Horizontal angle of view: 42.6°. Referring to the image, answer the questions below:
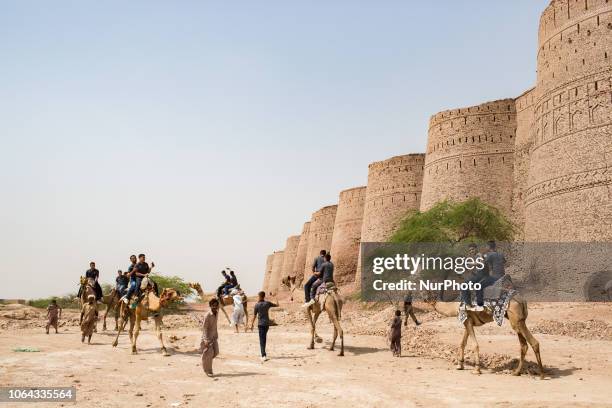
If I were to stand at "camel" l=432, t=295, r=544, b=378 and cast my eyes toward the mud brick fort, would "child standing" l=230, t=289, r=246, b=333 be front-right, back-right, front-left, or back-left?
front-left

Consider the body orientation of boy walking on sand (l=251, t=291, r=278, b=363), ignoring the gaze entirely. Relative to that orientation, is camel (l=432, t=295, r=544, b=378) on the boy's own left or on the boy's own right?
on the boy's own right

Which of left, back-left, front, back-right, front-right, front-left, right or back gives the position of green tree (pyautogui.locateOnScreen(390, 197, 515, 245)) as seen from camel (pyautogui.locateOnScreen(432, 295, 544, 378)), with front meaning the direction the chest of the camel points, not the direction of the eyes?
right

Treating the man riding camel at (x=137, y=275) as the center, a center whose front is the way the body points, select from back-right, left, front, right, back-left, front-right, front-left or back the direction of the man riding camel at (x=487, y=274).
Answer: front

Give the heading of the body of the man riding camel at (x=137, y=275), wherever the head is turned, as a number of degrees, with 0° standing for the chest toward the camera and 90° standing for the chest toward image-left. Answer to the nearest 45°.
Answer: approximately 315°

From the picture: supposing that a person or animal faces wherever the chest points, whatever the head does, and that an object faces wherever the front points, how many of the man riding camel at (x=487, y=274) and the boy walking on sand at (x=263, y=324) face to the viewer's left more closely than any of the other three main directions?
1

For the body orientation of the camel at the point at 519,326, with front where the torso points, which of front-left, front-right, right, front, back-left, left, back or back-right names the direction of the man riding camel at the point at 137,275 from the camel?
front

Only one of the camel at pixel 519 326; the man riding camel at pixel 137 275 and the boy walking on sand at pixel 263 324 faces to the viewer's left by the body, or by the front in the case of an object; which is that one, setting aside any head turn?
the camel

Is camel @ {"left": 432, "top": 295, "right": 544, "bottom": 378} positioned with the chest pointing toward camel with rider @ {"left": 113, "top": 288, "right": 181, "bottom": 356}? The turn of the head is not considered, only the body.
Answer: yes

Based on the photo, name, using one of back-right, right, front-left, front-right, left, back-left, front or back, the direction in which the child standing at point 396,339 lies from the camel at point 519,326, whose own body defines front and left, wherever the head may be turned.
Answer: front-right

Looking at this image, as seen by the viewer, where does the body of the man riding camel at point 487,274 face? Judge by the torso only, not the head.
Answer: to the viewer's left

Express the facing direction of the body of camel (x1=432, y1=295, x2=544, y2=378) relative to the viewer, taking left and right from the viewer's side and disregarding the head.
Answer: facing to the left of the viewer

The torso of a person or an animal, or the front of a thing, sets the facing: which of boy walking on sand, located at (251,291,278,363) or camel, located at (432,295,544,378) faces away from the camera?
the boy walking on sand
